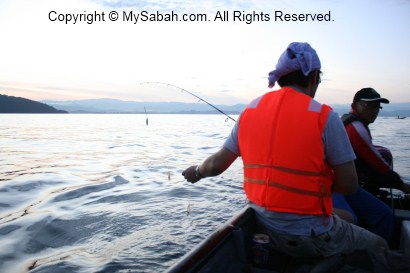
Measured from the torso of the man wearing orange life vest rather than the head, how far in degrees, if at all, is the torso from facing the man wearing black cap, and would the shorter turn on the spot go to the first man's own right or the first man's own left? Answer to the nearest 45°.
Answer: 0° — they already face them

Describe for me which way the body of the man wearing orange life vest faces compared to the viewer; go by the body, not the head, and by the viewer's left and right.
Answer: facing away from the viewer and to the right of the viewer
